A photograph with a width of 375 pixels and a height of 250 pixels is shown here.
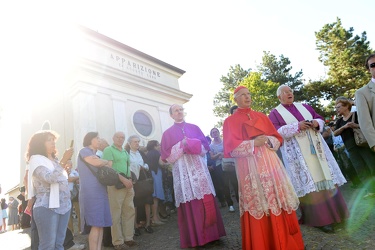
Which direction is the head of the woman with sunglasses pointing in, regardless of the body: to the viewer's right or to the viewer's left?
to the viewer's left

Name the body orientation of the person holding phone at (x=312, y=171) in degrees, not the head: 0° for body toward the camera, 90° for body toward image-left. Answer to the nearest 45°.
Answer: approximately 315°

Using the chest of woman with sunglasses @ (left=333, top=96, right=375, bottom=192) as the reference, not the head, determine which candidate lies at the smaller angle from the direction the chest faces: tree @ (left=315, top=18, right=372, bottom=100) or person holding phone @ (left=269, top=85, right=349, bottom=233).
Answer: the person holding phone

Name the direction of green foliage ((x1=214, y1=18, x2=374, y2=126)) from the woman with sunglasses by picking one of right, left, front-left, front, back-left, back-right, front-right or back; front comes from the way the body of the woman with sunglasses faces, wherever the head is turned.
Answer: back-right

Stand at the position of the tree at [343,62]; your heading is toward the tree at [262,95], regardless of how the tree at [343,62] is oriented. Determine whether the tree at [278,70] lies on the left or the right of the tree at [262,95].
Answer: right

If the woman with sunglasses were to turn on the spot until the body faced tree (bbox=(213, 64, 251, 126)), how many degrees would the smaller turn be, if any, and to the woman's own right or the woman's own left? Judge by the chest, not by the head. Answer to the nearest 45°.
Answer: approximately 90° to the woman's own right
